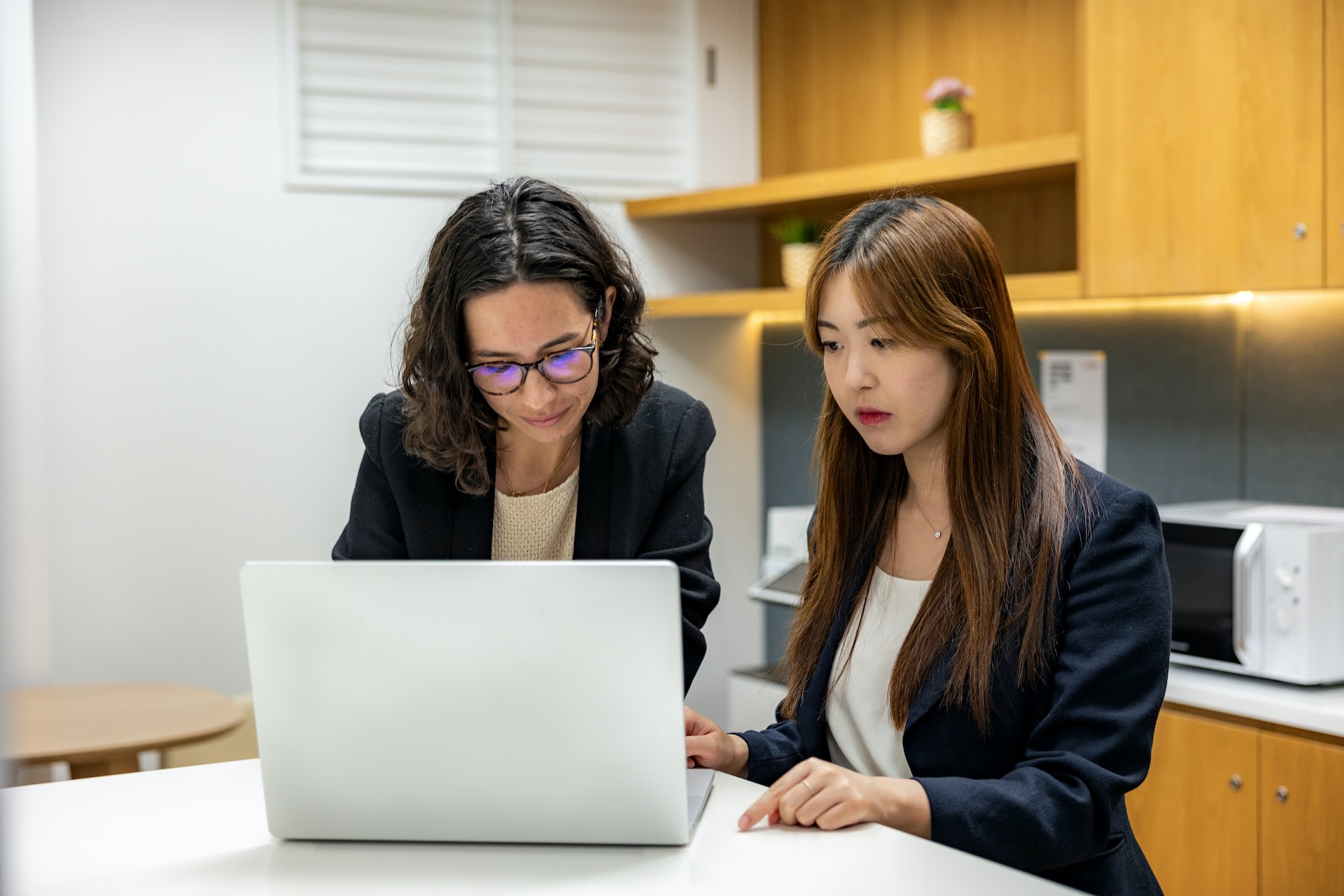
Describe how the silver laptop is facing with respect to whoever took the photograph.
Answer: facing away from the viewer

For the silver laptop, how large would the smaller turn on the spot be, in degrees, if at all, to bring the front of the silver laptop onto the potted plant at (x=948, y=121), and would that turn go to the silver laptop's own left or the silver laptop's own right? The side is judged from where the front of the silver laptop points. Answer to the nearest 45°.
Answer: approximately 45° to the silver laptop's own right

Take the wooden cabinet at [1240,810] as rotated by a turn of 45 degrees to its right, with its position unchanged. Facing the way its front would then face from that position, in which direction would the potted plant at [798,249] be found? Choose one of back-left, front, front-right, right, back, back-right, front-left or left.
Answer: front-right

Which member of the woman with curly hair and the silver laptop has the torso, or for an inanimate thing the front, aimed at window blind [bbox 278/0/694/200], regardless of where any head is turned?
the silver laptop
